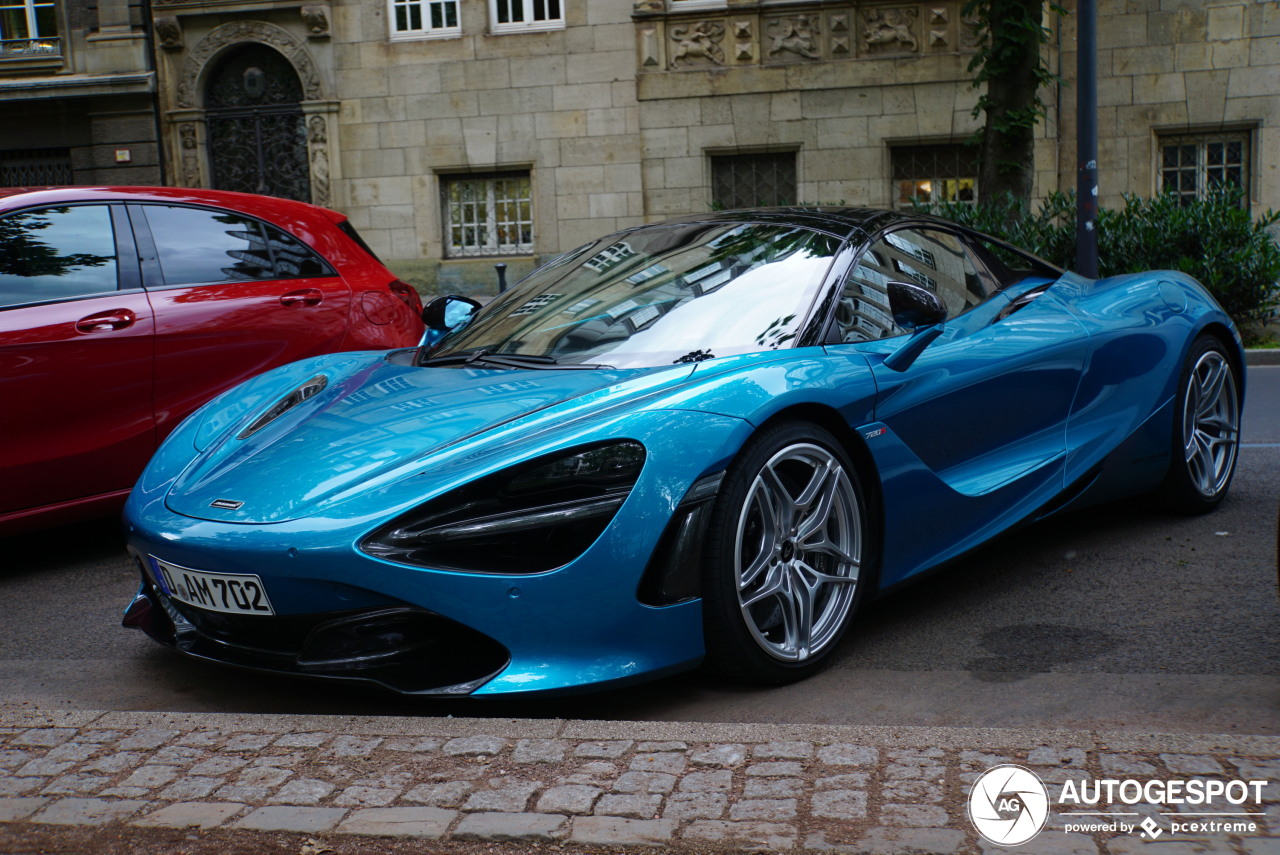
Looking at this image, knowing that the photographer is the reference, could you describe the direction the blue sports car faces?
facing the viewer and to the left of the viewer

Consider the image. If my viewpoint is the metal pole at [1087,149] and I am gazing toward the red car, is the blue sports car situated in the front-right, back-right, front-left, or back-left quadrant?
front-left

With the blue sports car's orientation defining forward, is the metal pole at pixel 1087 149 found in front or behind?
behind

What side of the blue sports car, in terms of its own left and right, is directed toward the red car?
right

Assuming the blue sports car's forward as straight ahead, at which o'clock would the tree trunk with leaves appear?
The tree trunk with leaves is roughly at 5 o'clock from the blue sports car.
